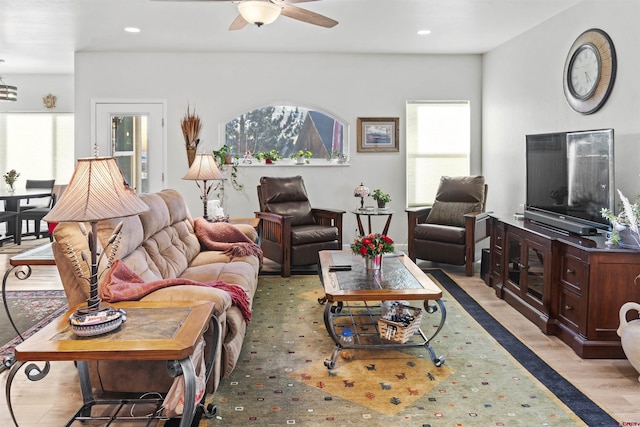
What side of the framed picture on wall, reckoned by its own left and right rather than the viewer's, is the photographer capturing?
front

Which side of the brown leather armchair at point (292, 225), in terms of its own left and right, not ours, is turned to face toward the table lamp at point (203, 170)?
right

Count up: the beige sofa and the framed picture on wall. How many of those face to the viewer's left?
0

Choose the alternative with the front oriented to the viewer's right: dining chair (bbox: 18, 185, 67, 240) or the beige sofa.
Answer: the beige sofa

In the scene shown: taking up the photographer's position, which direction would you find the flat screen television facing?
facing the viewer and to the left of the viewer

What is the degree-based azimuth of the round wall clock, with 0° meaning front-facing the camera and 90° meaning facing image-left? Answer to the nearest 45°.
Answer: approximately 45°

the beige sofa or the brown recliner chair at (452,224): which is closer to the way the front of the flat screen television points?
the beige sofa

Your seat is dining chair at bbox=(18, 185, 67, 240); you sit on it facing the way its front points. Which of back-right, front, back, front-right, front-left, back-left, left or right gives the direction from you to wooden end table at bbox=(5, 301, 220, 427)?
left
